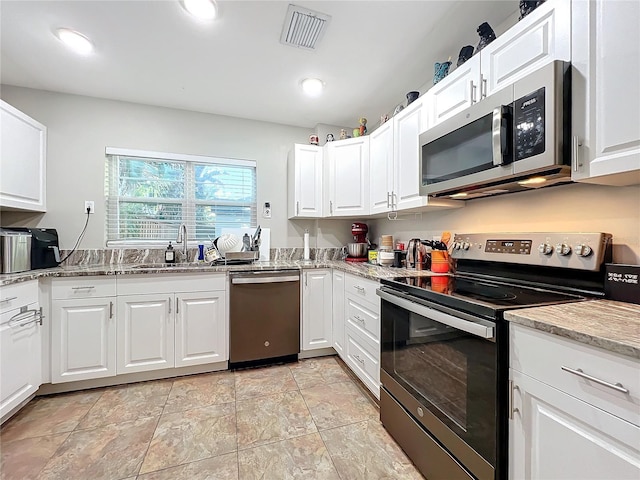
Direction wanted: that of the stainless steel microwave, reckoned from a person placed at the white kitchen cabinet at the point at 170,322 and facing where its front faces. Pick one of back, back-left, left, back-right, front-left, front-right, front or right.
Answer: front-left

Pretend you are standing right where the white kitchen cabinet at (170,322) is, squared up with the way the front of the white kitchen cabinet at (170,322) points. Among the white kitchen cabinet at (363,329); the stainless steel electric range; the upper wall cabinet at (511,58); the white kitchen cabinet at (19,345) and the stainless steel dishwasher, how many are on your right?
1

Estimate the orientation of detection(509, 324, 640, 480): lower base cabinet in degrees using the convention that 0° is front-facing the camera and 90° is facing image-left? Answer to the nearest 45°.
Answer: approximately 45°

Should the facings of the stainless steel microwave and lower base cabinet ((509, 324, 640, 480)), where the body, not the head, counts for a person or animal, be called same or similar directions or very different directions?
same or similar directions

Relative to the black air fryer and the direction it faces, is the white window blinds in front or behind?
in front

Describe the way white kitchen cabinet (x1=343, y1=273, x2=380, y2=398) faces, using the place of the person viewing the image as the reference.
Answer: facing the viewer and to the left of the viewer

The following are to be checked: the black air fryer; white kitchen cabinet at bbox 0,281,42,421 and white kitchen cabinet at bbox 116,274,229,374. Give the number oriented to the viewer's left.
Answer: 0

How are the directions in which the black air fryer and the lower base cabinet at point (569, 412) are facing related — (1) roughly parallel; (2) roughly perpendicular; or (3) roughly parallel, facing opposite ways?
roughly parallel, facing opposite ways

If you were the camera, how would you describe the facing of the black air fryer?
facing the viewer and to the right of the viewer

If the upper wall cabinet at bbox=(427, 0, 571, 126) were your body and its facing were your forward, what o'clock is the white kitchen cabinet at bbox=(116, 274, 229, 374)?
The white kitchen cabinet is roughly at 1 o'clock from the upper wall cabinet.

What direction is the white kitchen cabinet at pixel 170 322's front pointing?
toward the camera

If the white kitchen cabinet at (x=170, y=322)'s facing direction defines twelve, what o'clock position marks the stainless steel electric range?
The stainless steel electric range is roughly at 11 o'clock from the white kitchen cabinet.

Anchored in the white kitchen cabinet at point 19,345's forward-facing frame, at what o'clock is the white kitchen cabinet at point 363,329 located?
the white kitchen cabinet at point 363,329 is roughly at 12 o'clock from the white kitchen cabinet at point 19,345.

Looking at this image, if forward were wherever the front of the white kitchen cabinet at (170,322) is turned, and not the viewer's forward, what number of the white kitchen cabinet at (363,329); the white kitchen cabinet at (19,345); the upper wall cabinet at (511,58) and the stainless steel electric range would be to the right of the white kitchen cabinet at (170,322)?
1

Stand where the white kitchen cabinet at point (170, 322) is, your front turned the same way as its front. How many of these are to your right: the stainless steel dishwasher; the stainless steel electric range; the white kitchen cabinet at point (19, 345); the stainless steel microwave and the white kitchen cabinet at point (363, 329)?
1
